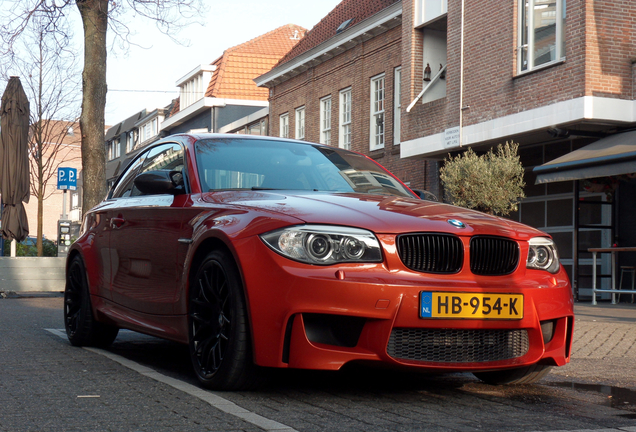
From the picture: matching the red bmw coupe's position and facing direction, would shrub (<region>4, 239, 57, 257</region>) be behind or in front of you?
behind

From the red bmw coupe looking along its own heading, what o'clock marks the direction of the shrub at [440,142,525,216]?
The shrub is roughly at 8 o'clock from the red bmw coupe.

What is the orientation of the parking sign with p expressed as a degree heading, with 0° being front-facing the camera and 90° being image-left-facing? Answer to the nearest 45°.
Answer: approximately 0°

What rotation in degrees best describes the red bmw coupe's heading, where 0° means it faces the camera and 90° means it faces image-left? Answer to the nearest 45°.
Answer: approximately 315°

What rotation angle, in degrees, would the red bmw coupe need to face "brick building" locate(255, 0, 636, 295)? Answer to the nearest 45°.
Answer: approximately 135° to its left
